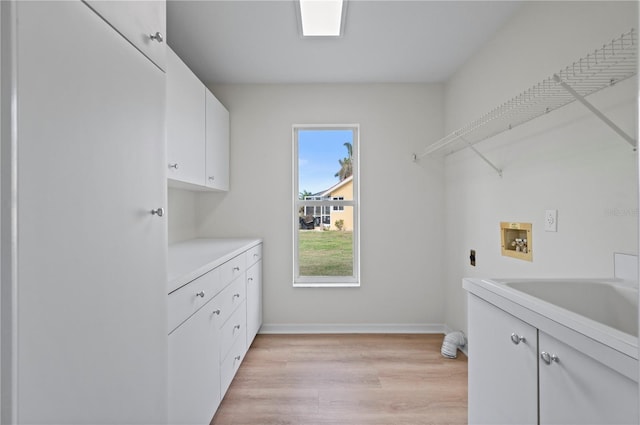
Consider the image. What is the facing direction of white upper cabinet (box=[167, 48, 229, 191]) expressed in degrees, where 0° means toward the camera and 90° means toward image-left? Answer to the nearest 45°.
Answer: approximately 315°

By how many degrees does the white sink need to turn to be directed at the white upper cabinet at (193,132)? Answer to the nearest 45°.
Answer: approximately 45° to its right

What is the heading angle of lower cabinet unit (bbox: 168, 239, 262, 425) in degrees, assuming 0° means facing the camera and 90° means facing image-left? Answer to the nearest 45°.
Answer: approximately 315°

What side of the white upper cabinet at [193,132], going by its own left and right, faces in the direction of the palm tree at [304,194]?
left

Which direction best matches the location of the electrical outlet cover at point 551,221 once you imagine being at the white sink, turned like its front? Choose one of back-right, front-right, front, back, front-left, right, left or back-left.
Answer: back-right

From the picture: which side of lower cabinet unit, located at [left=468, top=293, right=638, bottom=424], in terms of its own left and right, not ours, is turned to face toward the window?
right

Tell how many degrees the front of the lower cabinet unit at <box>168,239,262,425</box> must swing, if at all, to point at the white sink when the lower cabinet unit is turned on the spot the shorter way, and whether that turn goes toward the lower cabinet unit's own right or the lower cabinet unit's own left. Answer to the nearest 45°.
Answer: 0° — it already faces it

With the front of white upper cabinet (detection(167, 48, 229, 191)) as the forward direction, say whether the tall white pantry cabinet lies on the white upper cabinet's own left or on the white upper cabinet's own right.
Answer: on the white upper cabinet's own right
